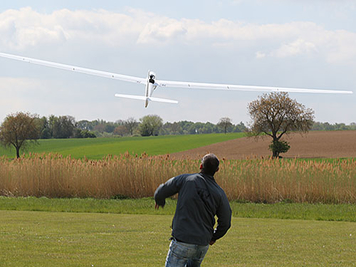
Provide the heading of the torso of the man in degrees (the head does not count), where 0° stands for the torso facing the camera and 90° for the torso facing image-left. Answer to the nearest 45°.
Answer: approximately 180°

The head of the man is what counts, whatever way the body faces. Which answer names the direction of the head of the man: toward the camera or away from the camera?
away from the camera
